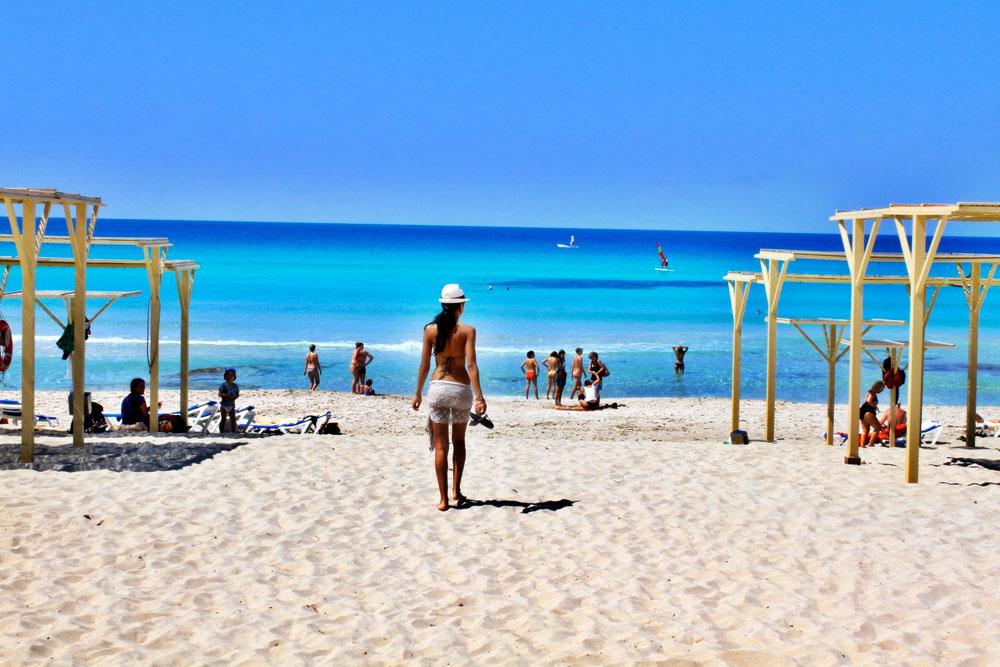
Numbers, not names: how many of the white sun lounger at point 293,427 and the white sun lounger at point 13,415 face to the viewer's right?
1

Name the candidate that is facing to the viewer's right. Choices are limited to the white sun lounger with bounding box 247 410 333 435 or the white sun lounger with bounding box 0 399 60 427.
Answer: the white sun lounger with bounding box 0 399 60 427

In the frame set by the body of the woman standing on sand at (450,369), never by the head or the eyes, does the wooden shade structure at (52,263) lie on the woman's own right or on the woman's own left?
on the woman's own left

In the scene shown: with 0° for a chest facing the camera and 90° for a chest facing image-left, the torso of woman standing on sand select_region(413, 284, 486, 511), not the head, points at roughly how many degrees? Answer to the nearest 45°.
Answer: approximately 180°

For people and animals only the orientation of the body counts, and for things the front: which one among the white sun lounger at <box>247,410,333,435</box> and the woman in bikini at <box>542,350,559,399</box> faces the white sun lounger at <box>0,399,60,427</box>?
the white sun lounger at <box>247,410,333,435</box>

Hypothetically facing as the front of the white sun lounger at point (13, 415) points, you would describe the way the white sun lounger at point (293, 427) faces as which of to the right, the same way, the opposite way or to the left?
the opposite way

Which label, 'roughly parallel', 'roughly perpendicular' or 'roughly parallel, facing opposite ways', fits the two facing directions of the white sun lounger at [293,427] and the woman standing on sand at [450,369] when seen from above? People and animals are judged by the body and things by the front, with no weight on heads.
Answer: roughly perpendicular

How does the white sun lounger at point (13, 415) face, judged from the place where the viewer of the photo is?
facing to the right of the viewer

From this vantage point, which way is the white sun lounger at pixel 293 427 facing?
to the viewer's left
